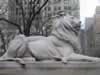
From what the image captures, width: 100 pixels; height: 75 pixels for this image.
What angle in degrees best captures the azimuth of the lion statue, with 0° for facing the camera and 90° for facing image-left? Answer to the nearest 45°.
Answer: approximately 270°

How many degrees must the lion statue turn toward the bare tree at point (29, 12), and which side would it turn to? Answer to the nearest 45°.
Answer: approximately 90° to its left
